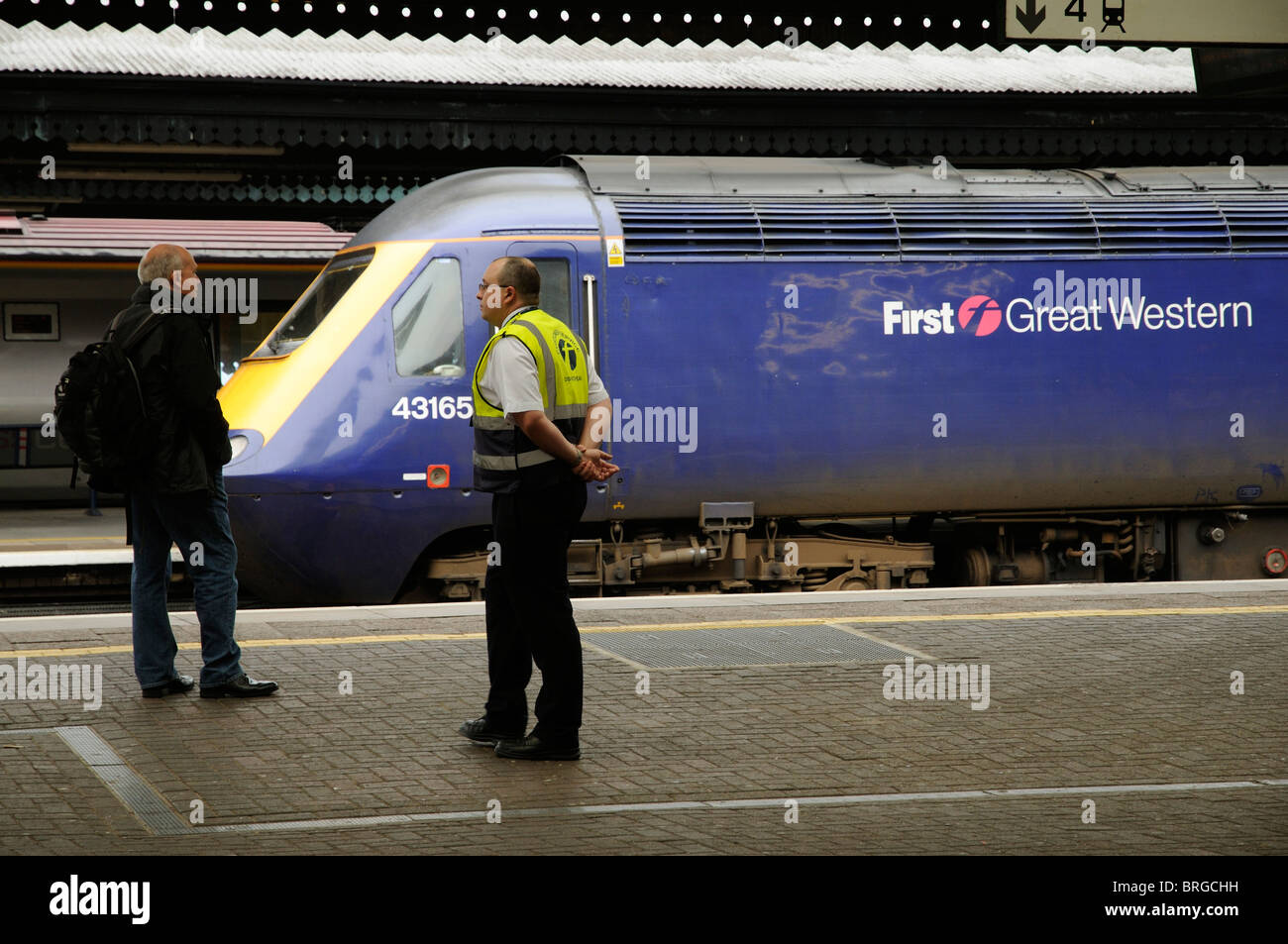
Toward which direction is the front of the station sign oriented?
toward the camera

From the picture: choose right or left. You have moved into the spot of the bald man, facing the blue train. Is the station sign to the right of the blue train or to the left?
right

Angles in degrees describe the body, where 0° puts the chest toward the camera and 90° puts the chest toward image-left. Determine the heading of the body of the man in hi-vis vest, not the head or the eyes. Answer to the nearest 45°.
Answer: approximately 135°

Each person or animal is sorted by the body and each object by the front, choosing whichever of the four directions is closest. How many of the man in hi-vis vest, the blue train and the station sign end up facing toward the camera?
1

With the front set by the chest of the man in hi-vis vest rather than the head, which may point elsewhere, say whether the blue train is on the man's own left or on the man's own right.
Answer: on the man's own right

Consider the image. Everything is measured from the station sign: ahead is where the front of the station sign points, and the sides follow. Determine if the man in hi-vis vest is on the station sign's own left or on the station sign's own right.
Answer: on the station sign's own right

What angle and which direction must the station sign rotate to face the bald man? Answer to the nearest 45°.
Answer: approximately 90° to its right

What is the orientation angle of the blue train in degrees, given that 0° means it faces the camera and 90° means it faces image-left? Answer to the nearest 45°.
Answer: approximately 90°

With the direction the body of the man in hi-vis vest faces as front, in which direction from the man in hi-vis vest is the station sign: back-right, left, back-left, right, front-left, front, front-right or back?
back-right

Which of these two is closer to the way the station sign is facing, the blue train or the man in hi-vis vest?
the man in hi-vis vest

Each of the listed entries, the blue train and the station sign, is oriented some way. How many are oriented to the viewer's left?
1

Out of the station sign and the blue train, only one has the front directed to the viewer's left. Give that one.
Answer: the blue train

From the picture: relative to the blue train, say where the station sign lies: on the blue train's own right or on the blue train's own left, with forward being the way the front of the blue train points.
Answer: on the blue train's own left

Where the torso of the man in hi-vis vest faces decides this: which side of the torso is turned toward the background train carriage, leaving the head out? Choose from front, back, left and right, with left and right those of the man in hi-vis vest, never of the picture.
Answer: front

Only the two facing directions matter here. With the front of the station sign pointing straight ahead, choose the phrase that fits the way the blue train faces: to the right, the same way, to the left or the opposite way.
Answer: to the right

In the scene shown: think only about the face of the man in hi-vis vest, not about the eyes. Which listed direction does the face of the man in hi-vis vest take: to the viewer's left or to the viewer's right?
to the viewer's left
